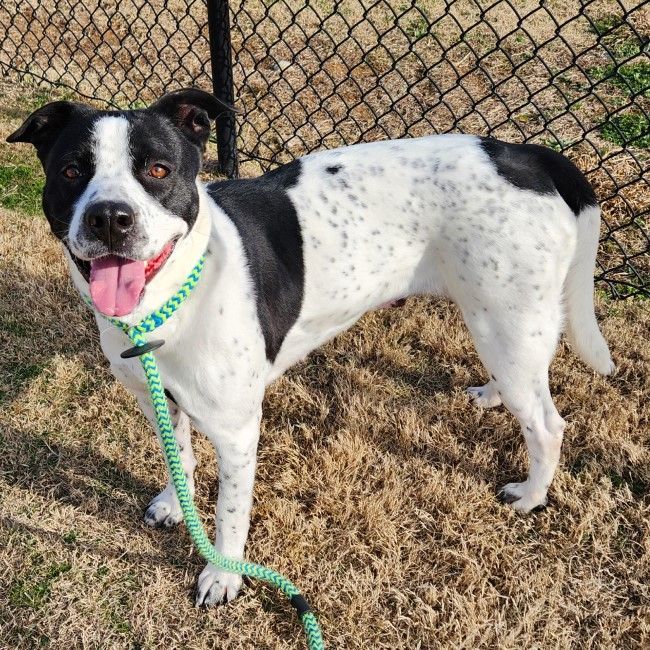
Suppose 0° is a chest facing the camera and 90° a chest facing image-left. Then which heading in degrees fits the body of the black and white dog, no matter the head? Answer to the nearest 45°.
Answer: approximately 45°

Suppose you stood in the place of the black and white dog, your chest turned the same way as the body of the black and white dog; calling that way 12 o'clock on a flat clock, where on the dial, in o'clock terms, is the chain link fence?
The chain link fence is roughly at 5 o'clock from the black and white dog.
